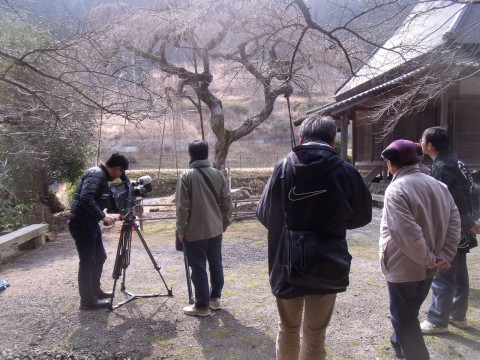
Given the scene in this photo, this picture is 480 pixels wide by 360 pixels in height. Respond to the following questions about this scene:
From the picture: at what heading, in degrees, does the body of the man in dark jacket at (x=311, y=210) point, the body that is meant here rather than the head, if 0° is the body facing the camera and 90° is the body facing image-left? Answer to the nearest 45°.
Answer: approximately 180°

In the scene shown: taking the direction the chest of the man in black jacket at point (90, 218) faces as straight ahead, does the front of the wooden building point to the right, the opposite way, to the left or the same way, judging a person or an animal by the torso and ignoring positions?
the opposite way

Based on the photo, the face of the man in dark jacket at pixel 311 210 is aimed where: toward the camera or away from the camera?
away from the camera

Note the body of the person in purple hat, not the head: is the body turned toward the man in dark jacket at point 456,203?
no

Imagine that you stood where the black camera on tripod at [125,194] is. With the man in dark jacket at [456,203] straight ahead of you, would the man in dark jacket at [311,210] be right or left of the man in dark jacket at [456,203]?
right

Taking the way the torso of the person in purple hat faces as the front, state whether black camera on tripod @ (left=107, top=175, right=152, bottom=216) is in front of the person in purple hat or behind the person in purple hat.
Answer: in front

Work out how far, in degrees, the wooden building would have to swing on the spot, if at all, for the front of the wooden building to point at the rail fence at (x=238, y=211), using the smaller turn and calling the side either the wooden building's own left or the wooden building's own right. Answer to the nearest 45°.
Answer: approximately 45° to the wooden building's own right

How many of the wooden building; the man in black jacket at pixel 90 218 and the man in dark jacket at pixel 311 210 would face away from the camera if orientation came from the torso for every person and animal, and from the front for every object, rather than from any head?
1

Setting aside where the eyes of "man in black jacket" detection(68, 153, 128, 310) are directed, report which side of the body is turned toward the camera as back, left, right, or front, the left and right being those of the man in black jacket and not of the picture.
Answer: right

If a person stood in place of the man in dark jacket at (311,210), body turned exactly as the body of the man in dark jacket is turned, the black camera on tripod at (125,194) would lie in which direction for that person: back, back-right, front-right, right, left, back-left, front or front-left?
front-left

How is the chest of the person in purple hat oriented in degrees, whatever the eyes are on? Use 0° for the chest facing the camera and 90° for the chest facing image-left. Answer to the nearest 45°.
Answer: approximately 135°

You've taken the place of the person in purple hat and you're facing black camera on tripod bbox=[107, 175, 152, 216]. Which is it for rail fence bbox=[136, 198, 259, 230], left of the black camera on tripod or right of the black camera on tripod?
right

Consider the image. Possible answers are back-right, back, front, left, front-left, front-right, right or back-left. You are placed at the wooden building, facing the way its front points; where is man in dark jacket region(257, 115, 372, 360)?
front-left

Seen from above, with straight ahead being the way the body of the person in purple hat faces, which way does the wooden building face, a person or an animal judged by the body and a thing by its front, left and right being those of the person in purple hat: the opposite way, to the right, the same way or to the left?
to the left

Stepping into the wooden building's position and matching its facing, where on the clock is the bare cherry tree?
The bare cherry tree is roughly at 1 o'clock from the wooden building.

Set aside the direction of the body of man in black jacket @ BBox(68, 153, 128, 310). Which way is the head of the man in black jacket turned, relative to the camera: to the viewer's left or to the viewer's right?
to the viewer's right
